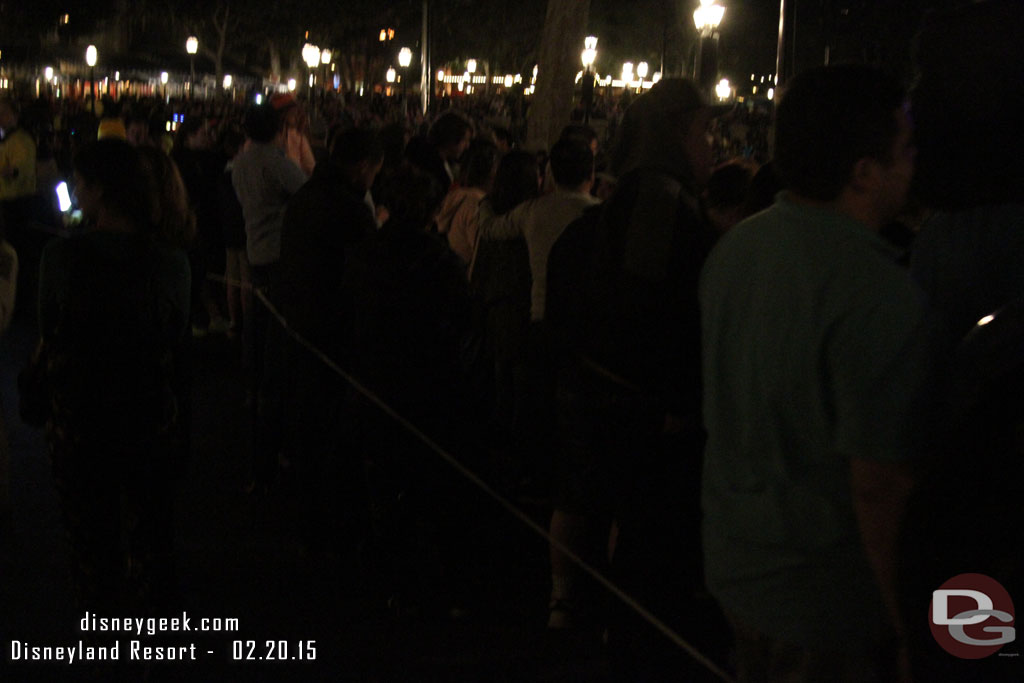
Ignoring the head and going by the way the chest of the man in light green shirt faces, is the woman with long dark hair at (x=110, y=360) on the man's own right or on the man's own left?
on the man's own left

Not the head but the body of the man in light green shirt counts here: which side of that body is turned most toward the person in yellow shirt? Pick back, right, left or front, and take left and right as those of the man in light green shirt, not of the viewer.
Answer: left

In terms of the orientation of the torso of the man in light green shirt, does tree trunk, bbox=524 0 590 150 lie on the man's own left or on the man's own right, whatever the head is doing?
on the man's own left

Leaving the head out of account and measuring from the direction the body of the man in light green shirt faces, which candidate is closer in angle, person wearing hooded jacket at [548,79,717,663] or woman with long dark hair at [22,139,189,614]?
the person wearing hooded jacket

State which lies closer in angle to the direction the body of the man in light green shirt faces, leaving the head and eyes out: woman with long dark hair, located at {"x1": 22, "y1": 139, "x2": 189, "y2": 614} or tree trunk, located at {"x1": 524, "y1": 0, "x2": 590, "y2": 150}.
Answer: the tree trunk

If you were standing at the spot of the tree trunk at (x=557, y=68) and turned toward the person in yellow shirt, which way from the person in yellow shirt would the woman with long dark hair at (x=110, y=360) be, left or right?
left

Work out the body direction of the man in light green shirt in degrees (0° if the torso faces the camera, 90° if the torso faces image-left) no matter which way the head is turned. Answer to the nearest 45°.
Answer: approximately 225°

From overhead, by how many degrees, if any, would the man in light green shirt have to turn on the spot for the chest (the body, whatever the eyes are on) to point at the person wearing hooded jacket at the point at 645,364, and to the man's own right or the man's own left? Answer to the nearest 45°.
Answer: approximately 45° to the man's own left
